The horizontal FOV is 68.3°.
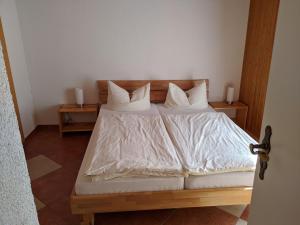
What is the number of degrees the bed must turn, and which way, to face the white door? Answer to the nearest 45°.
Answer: approximately 45° to its left

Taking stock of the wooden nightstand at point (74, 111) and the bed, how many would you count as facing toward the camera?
2

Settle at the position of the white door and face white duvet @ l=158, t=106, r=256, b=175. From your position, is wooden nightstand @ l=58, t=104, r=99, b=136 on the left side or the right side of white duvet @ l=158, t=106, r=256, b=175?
left

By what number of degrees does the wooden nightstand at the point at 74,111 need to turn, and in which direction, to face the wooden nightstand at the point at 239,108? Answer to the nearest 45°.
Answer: approximately 90° to its left

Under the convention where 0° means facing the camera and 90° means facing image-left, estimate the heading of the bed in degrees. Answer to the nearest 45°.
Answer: approximately 0°

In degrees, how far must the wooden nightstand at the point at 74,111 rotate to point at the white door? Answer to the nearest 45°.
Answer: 0° — it already faces it

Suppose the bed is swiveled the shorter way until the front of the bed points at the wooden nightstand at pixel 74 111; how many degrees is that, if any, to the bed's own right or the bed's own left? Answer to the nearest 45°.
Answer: approximately 135° to the bed's own right
